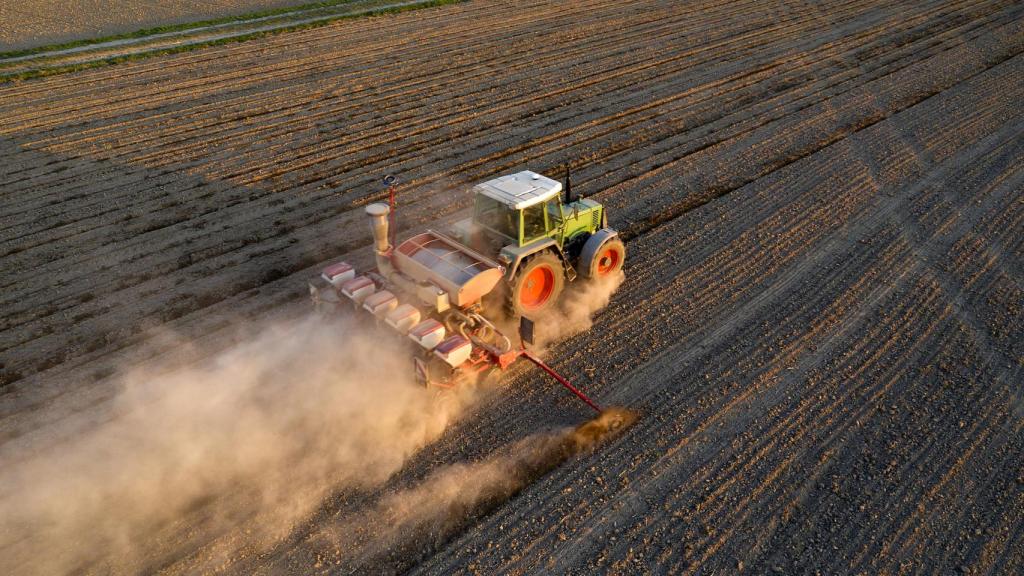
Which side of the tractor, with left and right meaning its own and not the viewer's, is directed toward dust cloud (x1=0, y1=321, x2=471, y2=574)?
back

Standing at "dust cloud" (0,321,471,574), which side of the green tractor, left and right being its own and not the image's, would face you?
back

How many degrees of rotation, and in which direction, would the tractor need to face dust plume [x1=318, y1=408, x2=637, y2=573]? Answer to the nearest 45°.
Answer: approximately 135° to its right

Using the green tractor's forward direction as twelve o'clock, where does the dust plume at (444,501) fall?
The dust plume is roughly at 5 o'clock from the green tractor.

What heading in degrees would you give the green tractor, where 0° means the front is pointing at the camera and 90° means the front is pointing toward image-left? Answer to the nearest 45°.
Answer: approximately 225°

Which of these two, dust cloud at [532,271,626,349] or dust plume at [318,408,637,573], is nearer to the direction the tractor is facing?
the dust cloud
